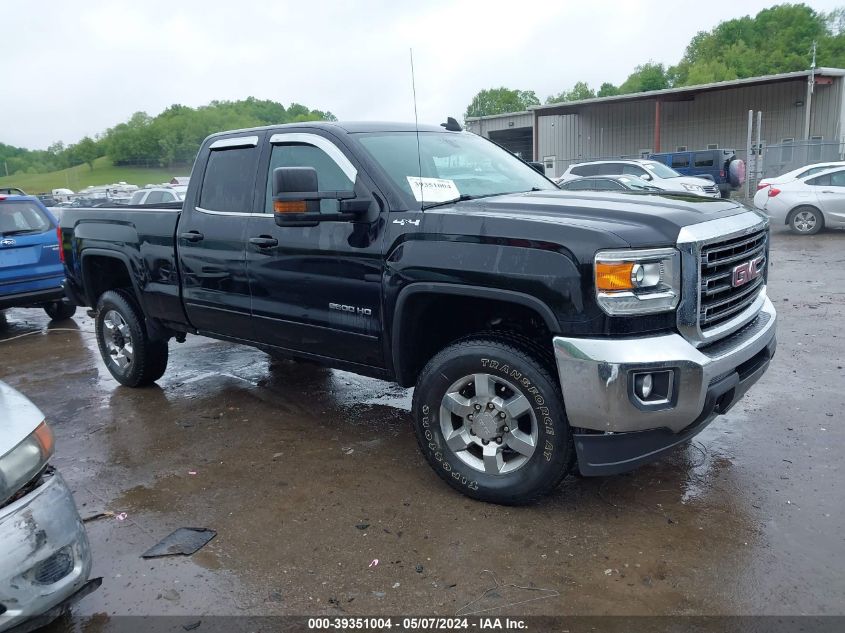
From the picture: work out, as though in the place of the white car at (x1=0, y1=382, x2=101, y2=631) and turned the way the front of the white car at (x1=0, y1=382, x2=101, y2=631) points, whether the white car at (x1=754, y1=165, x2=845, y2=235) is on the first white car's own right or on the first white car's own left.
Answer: on the first white car's own left

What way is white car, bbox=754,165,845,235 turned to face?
to the viewer's right

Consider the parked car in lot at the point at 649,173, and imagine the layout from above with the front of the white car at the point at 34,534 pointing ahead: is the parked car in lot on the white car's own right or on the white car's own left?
on the white car's own left

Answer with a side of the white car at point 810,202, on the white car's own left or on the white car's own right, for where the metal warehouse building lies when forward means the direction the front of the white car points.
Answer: on the white car's own left

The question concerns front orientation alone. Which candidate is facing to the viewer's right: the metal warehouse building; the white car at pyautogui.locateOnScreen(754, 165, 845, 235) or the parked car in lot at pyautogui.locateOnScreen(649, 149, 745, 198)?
the white car

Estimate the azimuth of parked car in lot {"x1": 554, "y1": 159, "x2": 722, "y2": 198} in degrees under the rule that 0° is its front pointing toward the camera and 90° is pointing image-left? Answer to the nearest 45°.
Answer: approximately 315°

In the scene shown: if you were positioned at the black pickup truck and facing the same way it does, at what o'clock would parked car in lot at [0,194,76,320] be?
The parked car in lot is roughly at 6 o'clock from the black pickup truck.

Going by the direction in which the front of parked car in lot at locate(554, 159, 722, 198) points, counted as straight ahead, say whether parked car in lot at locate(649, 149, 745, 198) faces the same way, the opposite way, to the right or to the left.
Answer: the opposite way

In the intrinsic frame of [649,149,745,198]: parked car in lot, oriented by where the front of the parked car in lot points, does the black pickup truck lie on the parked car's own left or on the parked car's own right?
on the parked car's own left

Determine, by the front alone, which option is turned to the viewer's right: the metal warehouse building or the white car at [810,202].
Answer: the white car

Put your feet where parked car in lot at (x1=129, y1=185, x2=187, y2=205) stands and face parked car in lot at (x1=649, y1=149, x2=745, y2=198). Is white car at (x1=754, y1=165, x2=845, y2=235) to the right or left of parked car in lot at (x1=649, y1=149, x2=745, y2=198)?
right

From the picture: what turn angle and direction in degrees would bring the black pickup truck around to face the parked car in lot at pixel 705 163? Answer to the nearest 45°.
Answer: approximately 90° to its left

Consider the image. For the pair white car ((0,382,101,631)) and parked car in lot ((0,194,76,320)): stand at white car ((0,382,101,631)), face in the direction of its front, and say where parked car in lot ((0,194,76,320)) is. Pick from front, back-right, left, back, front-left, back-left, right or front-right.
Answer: back-left
